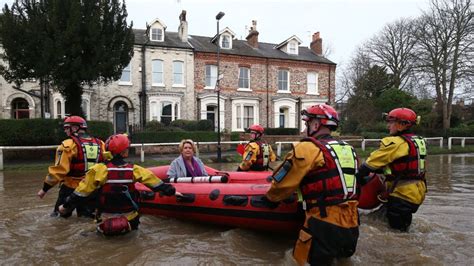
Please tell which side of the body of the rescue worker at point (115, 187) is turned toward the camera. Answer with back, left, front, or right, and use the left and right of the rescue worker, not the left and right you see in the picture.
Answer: back

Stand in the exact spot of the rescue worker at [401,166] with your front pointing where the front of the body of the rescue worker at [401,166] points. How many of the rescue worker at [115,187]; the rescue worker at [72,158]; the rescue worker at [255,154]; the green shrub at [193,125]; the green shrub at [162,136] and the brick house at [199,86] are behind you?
0

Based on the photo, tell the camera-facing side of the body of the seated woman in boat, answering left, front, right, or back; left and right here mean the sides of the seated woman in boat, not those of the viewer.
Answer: front

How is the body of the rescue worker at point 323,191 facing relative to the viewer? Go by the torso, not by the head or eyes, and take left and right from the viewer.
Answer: facing away from the viewer and to the left of the viewer

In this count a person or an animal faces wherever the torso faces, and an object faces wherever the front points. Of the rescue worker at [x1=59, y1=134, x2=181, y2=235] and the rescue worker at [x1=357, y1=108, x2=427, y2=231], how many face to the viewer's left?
1

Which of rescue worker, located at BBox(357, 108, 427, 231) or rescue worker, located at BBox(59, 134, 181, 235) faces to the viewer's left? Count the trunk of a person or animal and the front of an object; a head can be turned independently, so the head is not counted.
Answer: rescue worker, located at BBox(357, 108, 427, 231)

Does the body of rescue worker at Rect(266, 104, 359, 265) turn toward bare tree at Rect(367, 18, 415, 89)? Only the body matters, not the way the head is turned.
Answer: no

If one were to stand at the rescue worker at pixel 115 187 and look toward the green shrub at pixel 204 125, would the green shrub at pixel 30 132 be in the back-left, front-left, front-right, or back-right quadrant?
front-left

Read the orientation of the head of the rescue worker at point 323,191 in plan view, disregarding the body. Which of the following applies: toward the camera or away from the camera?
away from the camera

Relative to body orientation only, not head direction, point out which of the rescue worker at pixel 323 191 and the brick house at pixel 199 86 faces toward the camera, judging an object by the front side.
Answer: the brick house

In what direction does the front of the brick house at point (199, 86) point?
toward the camera

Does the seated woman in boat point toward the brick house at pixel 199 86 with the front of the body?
no

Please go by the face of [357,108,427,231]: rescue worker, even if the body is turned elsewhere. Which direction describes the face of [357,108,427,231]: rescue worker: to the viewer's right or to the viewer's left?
to the viewer's left
